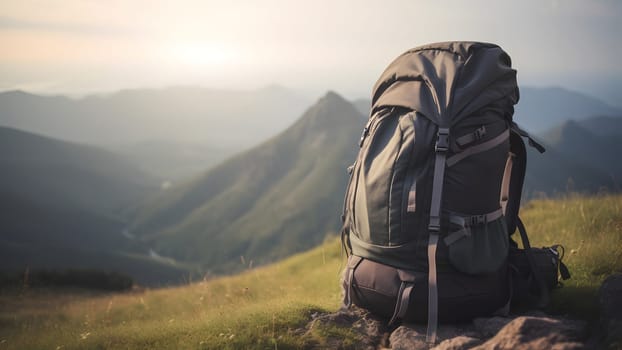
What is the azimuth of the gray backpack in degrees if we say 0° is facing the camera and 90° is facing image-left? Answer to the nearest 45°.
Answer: approximately 45°

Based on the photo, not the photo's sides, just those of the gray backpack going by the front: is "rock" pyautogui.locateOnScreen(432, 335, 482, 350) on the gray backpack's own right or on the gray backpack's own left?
on the gray backpack's own left

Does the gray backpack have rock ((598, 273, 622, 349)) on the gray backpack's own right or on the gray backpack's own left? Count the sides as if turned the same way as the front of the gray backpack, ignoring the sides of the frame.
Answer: on the gray backpack's own left
